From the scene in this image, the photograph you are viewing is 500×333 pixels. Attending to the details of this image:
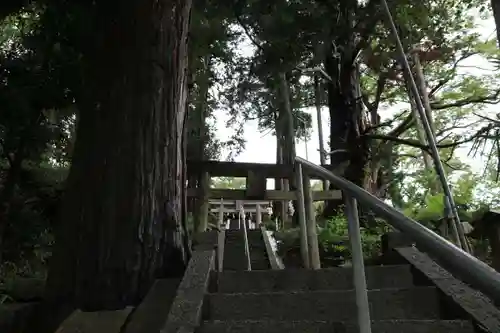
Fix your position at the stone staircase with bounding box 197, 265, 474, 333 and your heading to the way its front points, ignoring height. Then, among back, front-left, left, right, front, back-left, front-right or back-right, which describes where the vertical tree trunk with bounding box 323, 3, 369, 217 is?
back

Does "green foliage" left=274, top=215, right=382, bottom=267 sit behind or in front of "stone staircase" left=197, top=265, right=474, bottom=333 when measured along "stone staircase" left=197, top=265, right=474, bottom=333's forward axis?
behind

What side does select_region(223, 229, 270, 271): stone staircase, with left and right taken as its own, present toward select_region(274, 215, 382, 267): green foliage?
left

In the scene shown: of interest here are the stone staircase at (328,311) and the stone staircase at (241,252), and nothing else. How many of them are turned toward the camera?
2

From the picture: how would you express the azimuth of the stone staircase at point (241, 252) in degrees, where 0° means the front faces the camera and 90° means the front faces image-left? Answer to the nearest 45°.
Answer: approximately 0°

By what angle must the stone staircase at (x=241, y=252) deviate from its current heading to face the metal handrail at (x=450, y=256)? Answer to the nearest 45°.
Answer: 0° — it already faces it

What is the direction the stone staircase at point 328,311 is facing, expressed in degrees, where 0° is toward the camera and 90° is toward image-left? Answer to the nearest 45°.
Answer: approximately 0°
